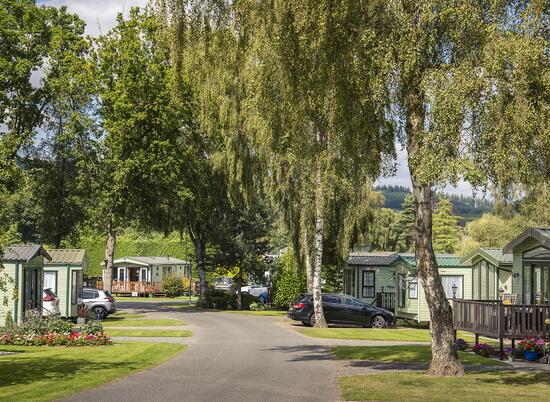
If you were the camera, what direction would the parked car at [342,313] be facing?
facing to the right of the viewer

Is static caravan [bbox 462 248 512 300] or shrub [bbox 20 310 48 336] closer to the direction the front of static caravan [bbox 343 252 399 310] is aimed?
the shrub

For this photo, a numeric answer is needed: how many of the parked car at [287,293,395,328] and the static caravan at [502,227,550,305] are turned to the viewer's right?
1

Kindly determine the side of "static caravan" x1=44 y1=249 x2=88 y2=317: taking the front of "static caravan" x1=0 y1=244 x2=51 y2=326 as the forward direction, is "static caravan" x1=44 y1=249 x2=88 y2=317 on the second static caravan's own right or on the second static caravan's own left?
on the second static caravan's own left

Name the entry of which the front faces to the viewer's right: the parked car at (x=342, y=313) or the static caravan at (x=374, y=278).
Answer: the parked car

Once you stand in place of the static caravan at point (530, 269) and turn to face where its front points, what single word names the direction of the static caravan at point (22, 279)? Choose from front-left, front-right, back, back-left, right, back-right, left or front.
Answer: front-right

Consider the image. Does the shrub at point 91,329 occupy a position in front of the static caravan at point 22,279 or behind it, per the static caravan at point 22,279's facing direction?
in front

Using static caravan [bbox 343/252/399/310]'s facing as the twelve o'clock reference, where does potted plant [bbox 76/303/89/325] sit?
The potted plant is roughly at 12 o'clock from the static caravan.

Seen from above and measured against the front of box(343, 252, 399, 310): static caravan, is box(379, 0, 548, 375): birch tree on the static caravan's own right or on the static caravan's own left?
on the static caravan's own left

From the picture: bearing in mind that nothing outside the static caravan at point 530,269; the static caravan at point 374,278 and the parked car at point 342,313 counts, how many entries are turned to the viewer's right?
1

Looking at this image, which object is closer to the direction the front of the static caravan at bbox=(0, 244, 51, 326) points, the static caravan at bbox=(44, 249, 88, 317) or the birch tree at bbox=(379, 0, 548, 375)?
the birch tree

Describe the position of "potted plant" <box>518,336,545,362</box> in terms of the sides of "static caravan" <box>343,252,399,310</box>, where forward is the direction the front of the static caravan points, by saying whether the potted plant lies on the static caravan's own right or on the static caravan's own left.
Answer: on the static caravan's own left
